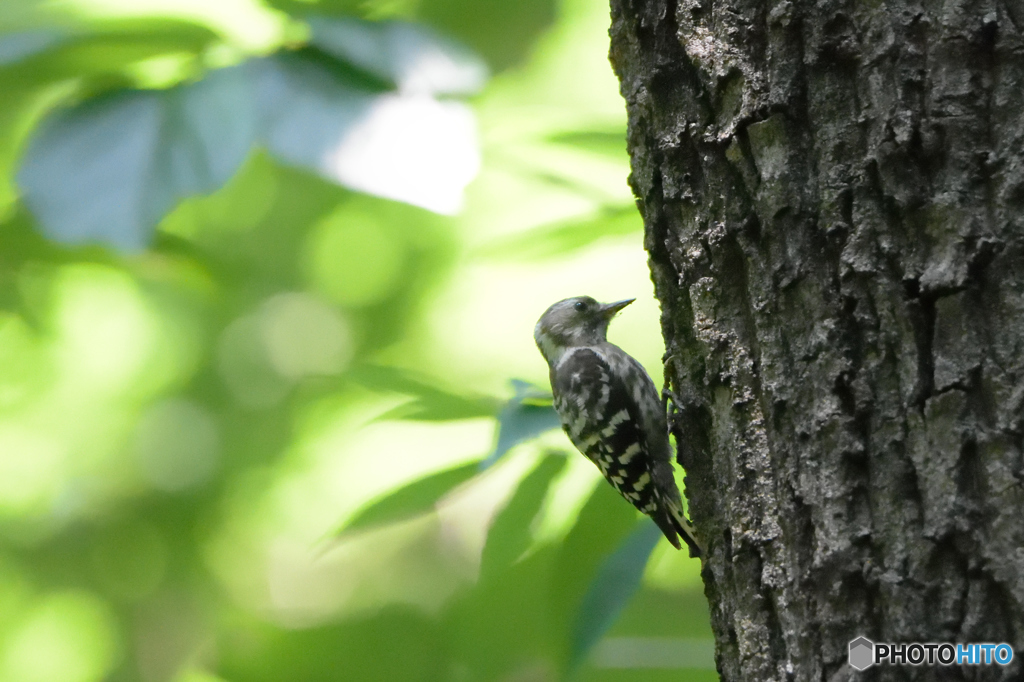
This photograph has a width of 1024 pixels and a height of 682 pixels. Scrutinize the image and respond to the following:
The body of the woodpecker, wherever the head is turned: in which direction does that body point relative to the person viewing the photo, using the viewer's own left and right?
facing to the right of the viewer
